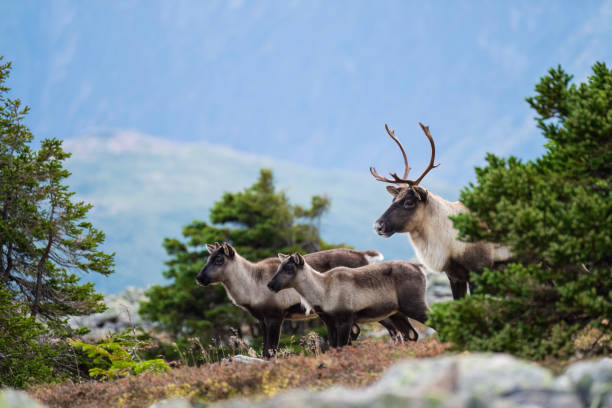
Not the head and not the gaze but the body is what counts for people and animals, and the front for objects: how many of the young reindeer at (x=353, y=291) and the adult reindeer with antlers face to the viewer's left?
2

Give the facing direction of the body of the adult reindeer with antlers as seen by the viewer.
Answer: to the viewer's left

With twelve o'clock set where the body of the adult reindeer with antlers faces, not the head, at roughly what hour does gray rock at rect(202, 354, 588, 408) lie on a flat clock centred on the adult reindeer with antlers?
The gray rock is roughly at 9 o'clock from the adult reindeer with antlers.

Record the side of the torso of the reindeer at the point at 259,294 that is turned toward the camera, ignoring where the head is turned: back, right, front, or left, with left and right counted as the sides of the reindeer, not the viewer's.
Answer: left

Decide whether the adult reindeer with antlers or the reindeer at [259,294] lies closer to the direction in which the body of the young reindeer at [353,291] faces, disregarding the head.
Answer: the reindeer

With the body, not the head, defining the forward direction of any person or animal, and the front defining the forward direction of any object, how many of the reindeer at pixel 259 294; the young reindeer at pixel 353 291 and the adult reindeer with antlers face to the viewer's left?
3

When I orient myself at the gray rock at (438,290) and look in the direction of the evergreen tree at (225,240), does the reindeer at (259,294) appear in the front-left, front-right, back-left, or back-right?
front-left

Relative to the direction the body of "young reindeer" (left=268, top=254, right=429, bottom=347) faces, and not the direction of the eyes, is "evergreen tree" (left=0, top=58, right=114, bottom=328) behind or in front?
in front

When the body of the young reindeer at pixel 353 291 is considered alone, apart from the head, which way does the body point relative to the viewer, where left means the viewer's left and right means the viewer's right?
facing to the left of the viewer

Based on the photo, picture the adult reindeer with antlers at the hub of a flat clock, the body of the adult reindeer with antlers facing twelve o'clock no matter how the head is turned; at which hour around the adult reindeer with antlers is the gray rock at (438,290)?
The gray rock is roughly at 3 o'clock from the adult reindeer with antlers.

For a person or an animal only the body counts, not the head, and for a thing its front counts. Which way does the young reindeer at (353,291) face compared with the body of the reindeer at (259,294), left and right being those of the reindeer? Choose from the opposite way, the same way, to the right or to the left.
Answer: the same way

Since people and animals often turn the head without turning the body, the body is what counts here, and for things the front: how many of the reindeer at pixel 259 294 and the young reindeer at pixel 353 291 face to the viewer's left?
2

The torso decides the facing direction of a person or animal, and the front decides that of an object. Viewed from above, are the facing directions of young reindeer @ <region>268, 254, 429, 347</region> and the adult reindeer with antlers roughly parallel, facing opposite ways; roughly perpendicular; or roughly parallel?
roughly parallel
